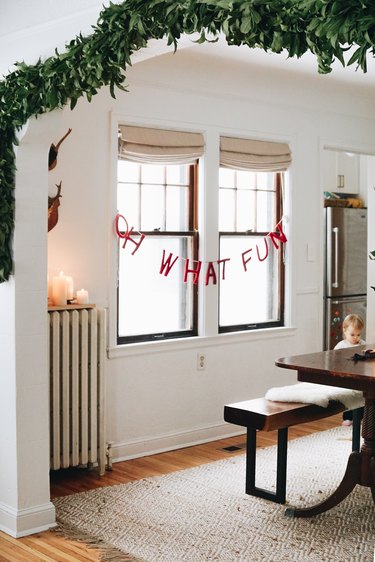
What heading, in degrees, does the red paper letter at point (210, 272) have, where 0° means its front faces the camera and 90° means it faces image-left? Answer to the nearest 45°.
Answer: approximately 0°

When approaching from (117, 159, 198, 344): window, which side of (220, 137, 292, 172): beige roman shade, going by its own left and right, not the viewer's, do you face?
right

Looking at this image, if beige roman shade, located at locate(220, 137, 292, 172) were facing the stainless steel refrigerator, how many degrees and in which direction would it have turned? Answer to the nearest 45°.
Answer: approximately 90° to its left
